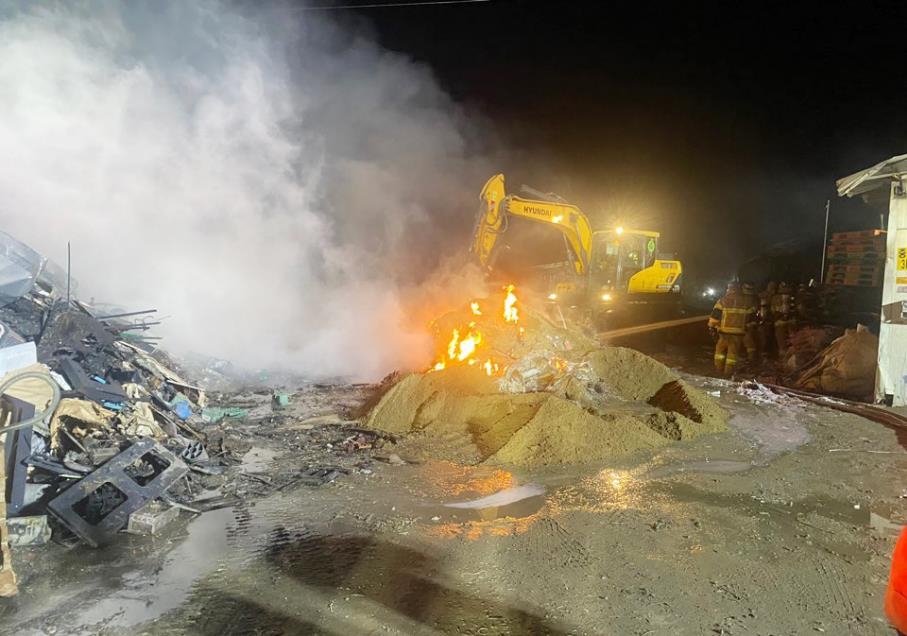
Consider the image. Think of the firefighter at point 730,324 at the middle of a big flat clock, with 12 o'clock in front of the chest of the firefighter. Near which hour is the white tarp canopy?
The white tarp canopy is roughly at 5 o'clock from the firefighter.

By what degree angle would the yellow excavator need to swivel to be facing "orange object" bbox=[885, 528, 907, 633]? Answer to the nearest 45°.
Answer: approximately 45° to its left

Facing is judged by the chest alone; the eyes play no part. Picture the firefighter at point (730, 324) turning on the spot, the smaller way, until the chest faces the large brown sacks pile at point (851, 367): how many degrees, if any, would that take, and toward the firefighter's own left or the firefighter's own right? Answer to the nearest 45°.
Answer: approximately 135° to the firefighter's own right

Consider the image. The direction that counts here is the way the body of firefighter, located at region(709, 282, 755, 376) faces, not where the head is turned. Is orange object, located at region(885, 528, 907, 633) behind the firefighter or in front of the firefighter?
behind

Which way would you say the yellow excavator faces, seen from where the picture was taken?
facing the viewer and to the left of the viewer

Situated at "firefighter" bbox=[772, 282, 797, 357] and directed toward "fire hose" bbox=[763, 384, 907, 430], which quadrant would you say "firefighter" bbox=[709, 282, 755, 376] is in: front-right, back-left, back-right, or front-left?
front-right

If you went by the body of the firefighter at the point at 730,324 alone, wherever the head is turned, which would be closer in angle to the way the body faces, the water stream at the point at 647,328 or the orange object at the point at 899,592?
the water stream

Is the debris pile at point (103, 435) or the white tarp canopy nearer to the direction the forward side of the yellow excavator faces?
the debris pile
